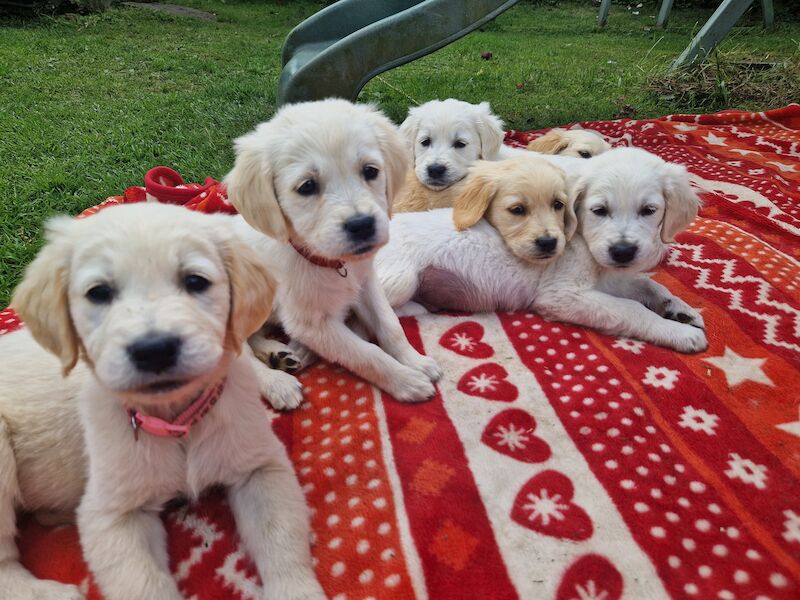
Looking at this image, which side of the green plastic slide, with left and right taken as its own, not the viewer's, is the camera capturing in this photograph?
left

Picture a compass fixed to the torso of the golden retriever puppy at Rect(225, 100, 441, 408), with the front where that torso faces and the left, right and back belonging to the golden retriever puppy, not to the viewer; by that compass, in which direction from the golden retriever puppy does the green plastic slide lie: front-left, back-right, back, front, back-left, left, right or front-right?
back-left

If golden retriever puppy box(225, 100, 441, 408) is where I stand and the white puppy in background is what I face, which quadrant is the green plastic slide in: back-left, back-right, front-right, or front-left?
front-left

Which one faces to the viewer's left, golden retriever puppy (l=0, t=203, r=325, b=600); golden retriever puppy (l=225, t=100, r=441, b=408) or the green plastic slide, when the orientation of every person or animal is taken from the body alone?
the green plastic slide

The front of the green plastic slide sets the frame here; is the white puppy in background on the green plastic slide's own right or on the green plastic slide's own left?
on the green plastic slide's own left

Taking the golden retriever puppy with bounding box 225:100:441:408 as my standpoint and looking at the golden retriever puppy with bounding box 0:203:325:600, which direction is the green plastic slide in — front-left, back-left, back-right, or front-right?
back-right

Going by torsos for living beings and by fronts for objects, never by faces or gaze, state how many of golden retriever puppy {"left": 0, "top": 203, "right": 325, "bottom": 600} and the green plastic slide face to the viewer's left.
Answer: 1

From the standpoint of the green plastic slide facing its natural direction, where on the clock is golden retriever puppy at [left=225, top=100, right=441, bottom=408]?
The golden retriever puppy is roughly at 9 o'clock from the green plastic slide.

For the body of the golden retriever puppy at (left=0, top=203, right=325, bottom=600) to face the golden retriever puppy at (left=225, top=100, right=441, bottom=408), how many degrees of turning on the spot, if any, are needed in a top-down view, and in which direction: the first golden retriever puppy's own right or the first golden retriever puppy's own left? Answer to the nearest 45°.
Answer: approximately 90° to the first golden retriever puppy's own left

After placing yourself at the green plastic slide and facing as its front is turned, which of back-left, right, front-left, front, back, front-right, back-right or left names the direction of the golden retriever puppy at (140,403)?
left

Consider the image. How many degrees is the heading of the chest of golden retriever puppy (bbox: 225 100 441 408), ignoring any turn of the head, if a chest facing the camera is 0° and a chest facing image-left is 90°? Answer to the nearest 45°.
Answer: approximately 315°

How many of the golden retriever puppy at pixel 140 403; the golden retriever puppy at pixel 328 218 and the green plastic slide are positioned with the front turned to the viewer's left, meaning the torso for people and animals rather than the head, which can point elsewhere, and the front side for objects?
1
